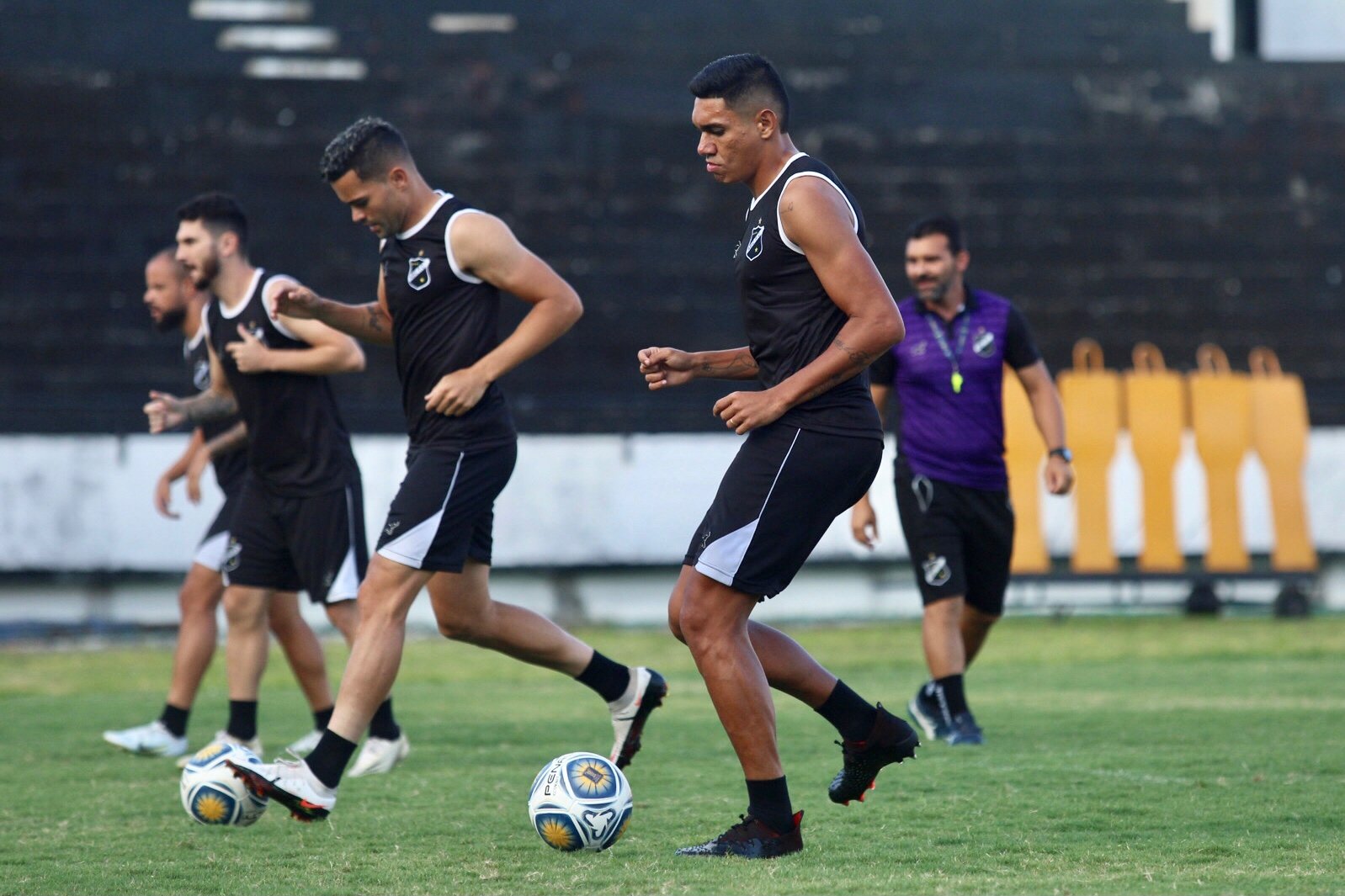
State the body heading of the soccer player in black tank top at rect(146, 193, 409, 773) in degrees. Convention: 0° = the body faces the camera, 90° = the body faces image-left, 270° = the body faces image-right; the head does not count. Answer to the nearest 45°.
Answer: approximately 45°

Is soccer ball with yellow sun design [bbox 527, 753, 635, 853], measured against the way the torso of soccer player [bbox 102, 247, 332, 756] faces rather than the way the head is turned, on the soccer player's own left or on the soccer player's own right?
on the soccer player's own left

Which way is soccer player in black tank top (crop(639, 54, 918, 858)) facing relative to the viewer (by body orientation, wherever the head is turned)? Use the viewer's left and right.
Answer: facing to the left of the viewer

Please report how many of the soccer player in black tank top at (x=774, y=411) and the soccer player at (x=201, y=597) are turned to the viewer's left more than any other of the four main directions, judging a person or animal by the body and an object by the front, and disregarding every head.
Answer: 2

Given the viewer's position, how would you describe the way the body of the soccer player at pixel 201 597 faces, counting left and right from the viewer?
facing to the left of the viewer

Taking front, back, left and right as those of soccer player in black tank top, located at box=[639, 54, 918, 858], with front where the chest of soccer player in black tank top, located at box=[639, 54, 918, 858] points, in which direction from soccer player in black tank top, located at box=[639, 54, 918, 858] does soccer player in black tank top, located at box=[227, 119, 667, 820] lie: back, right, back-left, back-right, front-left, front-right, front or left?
front-right

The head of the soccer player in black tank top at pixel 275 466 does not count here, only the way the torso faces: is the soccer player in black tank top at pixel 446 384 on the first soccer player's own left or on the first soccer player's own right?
on the first soccer player's own left

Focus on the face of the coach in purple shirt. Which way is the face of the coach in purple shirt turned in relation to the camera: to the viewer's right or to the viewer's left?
to the viewer's left

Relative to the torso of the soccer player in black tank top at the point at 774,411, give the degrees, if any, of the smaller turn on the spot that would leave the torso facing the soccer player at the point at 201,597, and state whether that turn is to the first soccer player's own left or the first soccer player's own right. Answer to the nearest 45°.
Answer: approximately 45° to the first soccer player's own right

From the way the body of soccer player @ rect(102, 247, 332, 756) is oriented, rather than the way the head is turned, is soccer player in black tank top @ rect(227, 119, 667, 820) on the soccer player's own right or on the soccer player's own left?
on the soccer player's own left
